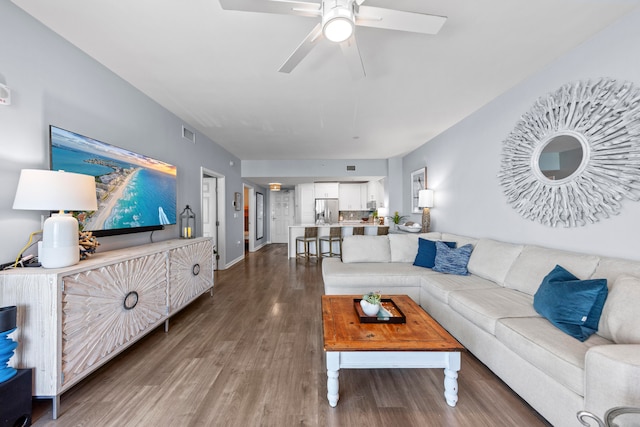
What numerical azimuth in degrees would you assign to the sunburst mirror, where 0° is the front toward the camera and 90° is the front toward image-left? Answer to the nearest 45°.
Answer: approximately 45°

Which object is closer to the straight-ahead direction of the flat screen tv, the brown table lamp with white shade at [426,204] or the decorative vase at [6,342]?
the brown table lamp with white shade

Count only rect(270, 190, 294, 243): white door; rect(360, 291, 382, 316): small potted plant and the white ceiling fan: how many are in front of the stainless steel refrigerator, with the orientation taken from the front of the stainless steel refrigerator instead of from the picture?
2

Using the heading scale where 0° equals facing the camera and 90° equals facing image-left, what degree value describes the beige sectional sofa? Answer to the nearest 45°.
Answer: approximately 45°

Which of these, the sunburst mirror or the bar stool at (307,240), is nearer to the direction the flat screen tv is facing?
the sunburst mirror

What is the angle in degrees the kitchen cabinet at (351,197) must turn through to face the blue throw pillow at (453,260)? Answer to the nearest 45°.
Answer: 0° — it already faces it

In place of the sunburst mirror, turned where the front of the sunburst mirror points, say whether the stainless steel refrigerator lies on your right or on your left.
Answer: on your right

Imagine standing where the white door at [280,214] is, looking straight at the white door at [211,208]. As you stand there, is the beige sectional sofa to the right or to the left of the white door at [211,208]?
left

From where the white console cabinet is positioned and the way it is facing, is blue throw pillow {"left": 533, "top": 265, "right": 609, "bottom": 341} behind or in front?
in front

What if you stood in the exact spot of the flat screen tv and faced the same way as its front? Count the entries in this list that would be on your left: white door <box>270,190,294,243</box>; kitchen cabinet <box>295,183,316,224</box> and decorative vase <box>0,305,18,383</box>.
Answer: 2

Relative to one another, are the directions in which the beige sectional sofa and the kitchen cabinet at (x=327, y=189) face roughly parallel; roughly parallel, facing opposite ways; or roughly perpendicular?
roughly perpendicular

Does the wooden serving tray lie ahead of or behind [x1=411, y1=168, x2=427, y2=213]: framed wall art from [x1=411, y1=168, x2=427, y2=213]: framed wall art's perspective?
ahead

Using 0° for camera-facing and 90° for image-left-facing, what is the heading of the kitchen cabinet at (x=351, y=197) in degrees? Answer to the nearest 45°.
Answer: approximately 0°

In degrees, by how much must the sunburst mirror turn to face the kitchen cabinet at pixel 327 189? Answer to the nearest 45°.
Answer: approximately 90° to its right

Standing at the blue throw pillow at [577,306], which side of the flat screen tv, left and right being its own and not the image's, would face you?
front
